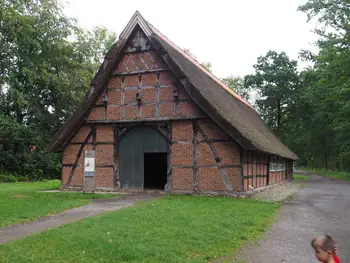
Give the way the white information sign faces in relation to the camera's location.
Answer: facing the viewer

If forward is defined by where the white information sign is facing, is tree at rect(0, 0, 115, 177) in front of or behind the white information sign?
behind

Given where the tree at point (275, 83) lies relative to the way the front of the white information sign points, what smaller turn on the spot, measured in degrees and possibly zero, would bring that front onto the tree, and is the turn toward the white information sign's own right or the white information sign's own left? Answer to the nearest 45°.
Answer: approximately 135° to the white information sign's own left

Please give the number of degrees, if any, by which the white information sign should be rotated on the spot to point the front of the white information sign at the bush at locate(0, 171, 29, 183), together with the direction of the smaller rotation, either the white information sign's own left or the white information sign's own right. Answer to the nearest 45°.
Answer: approximately 135° to the white information sign's own right
